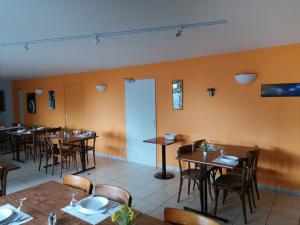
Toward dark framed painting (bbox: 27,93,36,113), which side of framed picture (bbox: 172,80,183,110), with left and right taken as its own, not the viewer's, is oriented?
right

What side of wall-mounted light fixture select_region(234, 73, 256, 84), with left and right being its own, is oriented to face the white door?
right

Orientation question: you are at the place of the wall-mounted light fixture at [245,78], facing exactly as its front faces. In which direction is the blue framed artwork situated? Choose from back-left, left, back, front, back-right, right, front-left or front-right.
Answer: left

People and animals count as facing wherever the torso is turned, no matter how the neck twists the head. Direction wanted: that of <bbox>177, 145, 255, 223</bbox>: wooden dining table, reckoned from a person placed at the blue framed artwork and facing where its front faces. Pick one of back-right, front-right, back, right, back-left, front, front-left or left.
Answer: front-right

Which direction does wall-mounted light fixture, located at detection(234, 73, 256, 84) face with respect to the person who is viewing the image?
facing the viewer

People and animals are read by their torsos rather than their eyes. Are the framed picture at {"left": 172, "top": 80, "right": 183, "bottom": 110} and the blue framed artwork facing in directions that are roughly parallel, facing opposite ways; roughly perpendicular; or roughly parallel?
roughly parallel

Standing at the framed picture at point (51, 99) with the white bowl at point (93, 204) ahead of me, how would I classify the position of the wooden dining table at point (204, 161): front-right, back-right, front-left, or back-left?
front-left

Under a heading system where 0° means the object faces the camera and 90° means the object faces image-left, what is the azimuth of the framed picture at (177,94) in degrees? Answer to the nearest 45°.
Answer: approximately 45°

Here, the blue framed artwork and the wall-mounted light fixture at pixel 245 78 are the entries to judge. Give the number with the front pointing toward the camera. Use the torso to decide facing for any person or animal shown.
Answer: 2

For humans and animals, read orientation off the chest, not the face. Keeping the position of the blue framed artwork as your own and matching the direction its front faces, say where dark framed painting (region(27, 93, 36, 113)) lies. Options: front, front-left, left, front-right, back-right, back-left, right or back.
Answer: right

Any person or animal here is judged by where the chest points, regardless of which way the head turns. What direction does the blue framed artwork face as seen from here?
toward the camera

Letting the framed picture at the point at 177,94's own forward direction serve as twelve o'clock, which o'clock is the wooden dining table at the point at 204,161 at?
The wooden dining table is roughly at 10 o'clock from the framed picture.

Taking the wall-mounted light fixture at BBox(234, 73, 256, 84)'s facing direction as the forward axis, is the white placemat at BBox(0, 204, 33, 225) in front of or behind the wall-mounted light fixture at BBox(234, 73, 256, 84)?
in front

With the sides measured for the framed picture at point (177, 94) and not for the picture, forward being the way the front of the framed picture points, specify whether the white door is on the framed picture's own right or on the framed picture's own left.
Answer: on the framed picture's own right

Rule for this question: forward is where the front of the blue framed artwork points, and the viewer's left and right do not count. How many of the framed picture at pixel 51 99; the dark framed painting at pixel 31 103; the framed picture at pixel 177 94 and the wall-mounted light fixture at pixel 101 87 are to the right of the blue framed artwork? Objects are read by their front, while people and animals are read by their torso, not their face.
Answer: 4

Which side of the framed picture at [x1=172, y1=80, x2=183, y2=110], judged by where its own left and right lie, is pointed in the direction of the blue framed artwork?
left
